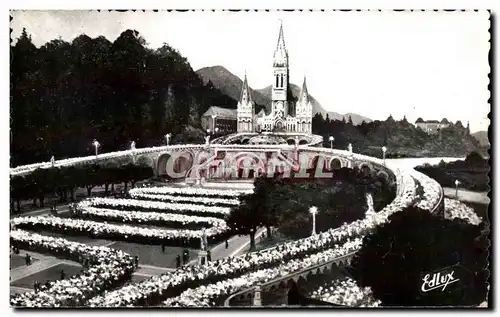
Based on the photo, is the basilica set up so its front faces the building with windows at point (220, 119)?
no

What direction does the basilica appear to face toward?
toward the camera
